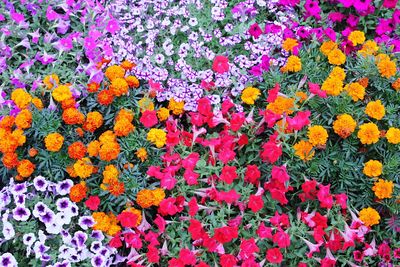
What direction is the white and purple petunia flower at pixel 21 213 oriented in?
toward the camera

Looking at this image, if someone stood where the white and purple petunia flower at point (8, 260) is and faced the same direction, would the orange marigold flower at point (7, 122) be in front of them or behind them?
behind

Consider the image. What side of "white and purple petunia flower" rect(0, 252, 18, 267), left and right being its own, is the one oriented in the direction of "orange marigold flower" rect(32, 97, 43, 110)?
back

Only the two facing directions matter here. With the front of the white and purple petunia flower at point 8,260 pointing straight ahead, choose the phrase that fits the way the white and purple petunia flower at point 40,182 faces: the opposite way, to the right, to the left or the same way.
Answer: the same way

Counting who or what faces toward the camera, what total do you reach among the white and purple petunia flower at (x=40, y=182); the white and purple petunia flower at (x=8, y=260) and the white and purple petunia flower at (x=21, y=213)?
3

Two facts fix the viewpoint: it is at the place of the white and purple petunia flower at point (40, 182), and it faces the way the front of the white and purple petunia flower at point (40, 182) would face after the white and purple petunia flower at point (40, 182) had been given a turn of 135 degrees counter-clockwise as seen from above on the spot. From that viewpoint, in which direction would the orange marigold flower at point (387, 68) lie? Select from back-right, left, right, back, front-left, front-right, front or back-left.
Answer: front-right

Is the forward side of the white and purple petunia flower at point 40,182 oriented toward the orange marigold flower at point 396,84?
no

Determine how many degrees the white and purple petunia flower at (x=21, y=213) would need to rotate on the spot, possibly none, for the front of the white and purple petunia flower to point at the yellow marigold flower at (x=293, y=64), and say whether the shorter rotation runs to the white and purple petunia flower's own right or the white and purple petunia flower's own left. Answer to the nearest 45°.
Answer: approximately 90° to the white and purple petunia flower's own left

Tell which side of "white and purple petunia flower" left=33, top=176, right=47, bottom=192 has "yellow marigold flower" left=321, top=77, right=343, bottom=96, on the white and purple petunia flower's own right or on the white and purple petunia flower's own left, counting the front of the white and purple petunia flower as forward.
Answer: on the white and purple petunia flower's own left

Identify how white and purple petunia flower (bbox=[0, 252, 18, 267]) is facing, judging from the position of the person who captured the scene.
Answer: facing the viewer

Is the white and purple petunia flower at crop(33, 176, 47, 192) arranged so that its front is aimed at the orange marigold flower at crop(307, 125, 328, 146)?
no

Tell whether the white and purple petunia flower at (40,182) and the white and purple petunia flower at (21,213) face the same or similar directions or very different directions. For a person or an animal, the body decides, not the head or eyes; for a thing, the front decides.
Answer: same or similar directions

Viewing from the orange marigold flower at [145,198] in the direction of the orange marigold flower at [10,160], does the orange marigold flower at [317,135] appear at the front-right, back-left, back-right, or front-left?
back-right

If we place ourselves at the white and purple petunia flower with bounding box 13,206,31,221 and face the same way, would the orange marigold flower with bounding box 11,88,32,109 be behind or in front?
behind

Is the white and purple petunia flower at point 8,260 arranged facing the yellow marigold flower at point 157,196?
no
